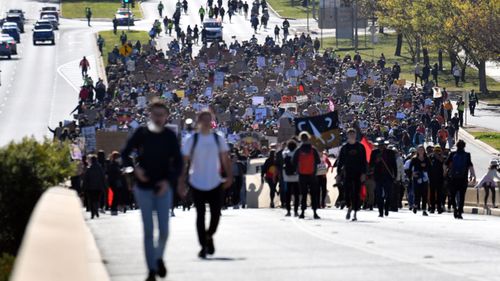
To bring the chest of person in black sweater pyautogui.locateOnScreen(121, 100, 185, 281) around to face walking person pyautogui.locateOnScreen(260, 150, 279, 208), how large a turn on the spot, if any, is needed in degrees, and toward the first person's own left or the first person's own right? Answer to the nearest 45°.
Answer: approximately 180°

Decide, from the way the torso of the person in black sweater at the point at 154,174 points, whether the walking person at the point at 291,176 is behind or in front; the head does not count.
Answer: behind
